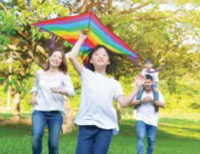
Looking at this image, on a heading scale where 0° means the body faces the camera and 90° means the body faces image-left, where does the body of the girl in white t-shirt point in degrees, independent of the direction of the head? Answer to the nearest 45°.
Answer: approximately 0°

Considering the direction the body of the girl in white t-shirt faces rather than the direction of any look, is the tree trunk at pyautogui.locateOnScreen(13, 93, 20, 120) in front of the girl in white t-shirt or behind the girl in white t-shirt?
behind

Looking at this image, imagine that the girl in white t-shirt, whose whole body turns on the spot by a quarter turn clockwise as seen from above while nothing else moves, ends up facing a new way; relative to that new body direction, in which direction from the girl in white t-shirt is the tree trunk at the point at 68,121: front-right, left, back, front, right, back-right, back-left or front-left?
right
